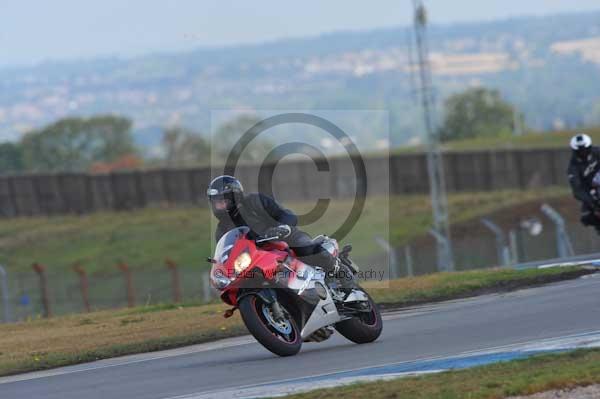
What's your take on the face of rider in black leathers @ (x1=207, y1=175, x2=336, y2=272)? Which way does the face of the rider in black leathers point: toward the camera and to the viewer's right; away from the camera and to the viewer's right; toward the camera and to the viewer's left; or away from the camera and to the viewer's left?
toward the camera and to the viewer's left

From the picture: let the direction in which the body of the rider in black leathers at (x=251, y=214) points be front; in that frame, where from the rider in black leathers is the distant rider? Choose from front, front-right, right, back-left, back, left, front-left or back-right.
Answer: back

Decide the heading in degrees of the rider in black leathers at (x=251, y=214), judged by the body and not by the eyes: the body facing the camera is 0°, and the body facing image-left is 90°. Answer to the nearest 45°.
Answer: approximately 45°

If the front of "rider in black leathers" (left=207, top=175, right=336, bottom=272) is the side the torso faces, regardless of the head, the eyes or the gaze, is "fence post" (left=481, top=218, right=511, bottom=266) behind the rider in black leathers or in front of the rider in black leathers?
behind

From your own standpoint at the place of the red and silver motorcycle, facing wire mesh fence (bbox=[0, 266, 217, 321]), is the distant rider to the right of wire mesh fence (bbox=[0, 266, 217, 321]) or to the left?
right

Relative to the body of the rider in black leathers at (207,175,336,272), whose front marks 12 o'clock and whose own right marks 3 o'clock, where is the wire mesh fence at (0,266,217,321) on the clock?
The wire mesh fence is roughly at 4 o'clock from the rider in black leathers.
